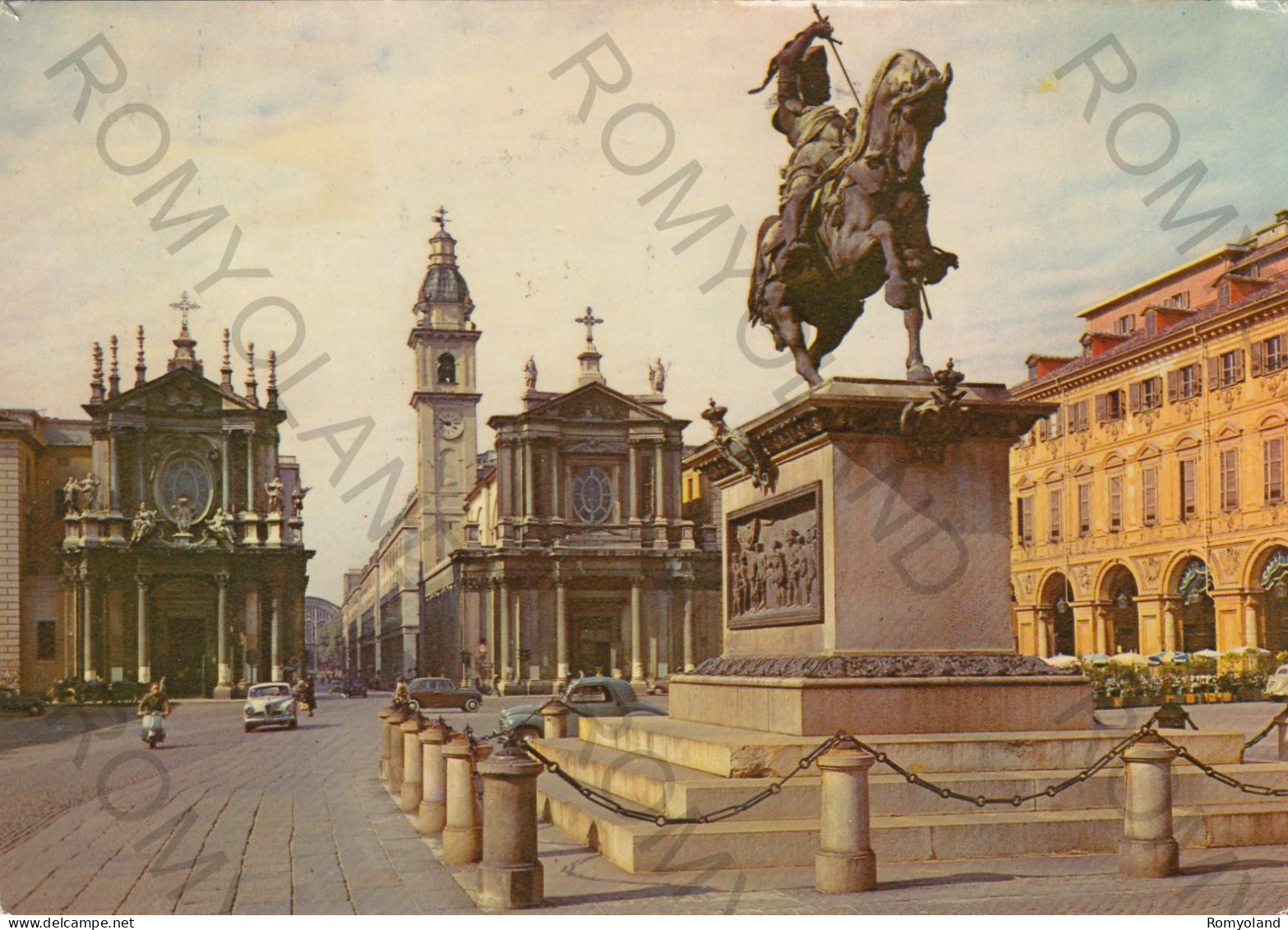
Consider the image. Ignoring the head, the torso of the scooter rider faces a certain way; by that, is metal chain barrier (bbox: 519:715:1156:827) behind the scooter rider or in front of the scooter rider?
in front

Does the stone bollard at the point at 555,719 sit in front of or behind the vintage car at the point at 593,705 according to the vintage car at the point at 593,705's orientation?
in front

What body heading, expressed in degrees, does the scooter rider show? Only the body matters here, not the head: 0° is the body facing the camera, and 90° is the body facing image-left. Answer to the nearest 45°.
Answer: approximately 0°
